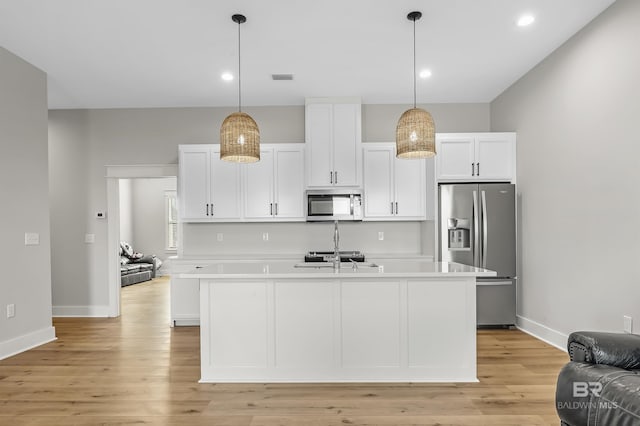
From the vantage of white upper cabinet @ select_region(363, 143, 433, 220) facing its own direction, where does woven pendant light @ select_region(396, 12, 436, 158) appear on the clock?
The woven pendant light is roughly at 12 o'clock from the white upper cabinet.

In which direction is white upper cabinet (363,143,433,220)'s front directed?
toward the camera

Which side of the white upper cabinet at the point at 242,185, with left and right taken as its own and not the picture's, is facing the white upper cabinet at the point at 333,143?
left

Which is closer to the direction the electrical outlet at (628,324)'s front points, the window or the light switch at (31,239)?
the light switch

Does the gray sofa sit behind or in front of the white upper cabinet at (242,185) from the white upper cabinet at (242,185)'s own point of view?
behind

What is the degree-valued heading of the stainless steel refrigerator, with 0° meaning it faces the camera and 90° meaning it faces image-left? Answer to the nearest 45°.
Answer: approximately 0°

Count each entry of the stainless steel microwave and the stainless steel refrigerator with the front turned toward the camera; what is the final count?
2

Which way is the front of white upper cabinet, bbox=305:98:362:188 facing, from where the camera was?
facing the viewer

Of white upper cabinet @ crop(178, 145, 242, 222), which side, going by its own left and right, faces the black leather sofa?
front

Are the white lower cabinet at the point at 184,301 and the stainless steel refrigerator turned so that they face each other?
no

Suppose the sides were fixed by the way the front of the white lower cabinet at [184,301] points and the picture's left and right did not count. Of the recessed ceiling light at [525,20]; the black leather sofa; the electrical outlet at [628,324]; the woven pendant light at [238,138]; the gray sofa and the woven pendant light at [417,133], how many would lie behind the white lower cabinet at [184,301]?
1
